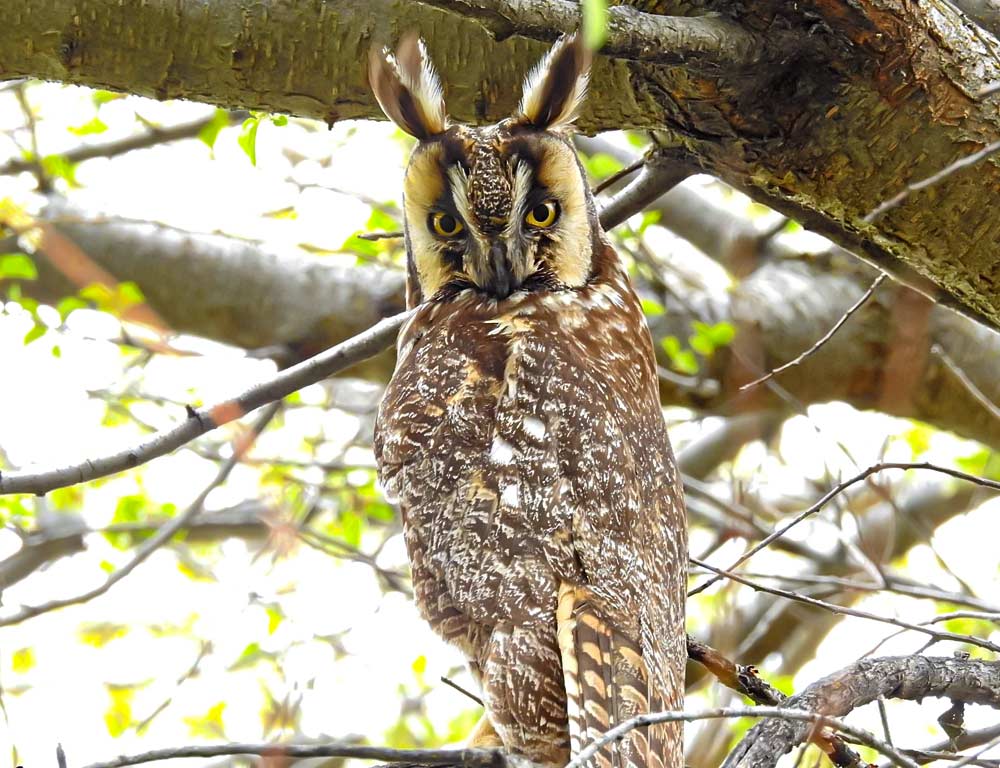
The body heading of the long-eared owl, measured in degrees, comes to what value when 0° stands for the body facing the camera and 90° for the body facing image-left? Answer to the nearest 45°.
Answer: approximately 135°

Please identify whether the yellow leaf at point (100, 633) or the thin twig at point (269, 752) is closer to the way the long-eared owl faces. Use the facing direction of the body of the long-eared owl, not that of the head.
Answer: the yellow leaf

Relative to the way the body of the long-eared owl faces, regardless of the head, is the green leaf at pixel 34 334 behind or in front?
in front

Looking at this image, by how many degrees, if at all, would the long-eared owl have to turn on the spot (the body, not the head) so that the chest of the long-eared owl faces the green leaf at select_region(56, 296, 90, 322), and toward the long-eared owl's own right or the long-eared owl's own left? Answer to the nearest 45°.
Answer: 0° — it already faces it
